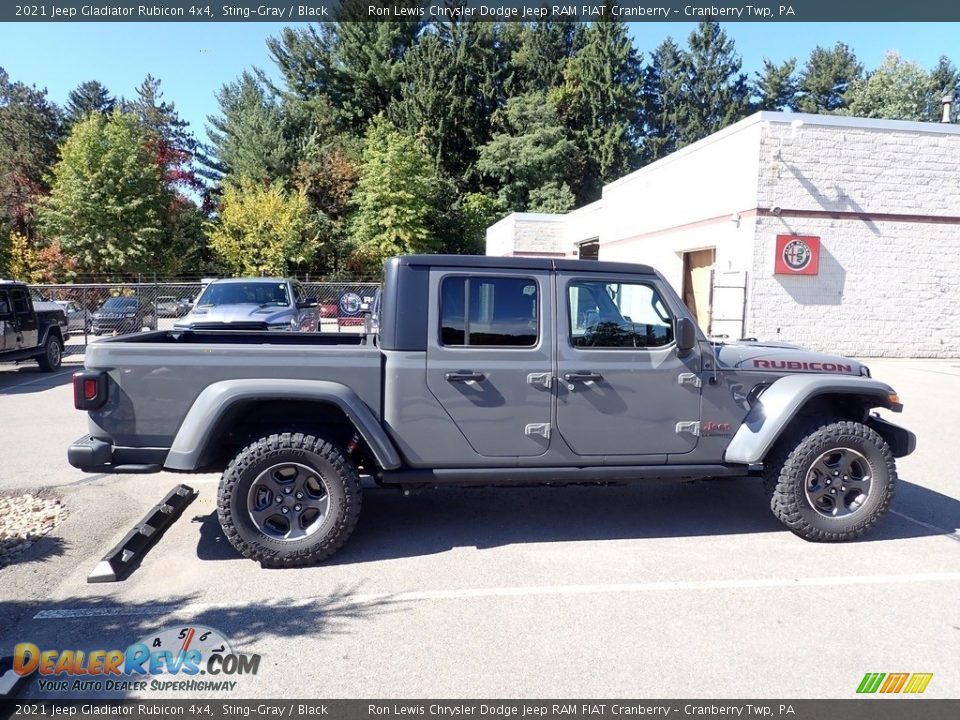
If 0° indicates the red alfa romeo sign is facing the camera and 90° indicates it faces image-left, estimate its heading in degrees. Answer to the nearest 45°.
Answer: approximately 0°

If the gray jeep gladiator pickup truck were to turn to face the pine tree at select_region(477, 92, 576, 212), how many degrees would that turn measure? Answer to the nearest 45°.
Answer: approximately 90° to its left

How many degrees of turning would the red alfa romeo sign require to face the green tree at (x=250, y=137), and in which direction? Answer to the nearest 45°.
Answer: approximately 135° to its right

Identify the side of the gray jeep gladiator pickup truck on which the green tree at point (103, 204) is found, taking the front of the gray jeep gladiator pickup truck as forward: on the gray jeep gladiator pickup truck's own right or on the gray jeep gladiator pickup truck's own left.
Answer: on the gray jeep gladiator pickup truck's own left

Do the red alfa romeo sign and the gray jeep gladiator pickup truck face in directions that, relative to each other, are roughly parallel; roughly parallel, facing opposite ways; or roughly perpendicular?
roughly perpendicular

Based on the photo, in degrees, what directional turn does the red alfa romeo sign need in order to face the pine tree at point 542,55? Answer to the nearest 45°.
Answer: approximately 135° to its right

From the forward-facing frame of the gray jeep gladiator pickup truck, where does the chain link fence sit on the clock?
The chain link fence is roughly at 8 o'clock from the gray jeep gladiator pickup truck.

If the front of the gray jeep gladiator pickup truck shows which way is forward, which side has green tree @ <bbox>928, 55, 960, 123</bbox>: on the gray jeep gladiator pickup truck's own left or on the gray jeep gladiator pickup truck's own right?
on the gray jeep gladiator pickup truck's own left

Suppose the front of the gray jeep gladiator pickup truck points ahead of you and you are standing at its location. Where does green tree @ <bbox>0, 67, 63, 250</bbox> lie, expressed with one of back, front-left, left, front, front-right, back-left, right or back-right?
back-left

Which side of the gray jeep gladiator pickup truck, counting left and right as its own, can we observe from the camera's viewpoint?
right

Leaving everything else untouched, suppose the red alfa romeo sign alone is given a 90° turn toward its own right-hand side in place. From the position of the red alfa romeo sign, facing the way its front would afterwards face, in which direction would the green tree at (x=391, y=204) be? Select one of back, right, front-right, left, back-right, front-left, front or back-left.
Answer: front-right

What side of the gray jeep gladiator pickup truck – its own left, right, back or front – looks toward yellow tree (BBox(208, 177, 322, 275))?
left

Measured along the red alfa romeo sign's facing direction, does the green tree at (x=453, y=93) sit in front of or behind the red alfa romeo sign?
behind

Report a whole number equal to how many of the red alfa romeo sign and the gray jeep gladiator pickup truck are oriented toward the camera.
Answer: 1
